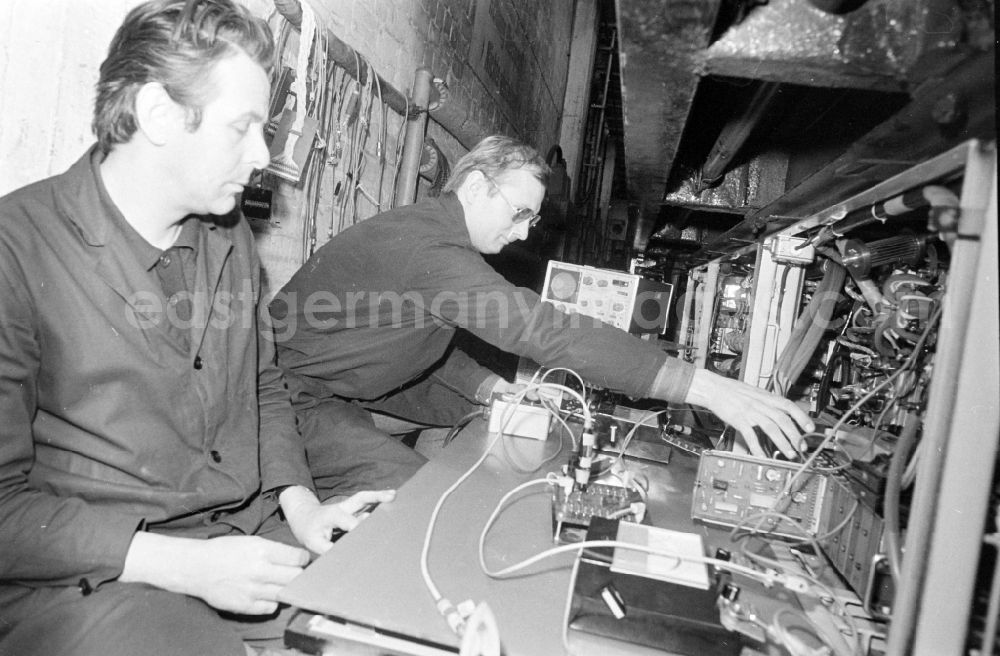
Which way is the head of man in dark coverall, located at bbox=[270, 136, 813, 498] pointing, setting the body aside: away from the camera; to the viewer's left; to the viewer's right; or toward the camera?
to the viewer's right

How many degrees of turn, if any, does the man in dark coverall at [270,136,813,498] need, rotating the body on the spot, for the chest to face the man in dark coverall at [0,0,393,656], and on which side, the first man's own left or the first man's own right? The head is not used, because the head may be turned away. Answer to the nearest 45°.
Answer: approximately 90° to the first man's own right

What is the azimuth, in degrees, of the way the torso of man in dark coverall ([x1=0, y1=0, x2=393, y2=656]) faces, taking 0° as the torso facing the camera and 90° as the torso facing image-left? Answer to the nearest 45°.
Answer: approximately 315°

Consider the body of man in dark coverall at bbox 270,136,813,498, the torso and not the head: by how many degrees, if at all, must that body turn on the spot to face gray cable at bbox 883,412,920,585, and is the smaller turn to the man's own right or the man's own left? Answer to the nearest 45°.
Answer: approximately 45° to the man's own right

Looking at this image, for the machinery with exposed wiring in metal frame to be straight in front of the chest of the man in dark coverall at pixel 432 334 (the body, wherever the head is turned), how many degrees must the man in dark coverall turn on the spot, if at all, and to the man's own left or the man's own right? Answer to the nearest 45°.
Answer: approximately 45° to the man's own right

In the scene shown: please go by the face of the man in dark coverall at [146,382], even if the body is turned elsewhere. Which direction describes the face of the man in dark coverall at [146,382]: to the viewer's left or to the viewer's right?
to the viewer's right

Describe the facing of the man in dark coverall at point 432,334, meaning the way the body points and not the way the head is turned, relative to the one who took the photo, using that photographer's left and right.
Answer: facing to the right of the viewer

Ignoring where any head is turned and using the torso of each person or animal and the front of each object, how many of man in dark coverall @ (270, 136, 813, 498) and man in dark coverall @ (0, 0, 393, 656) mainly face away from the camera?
0
